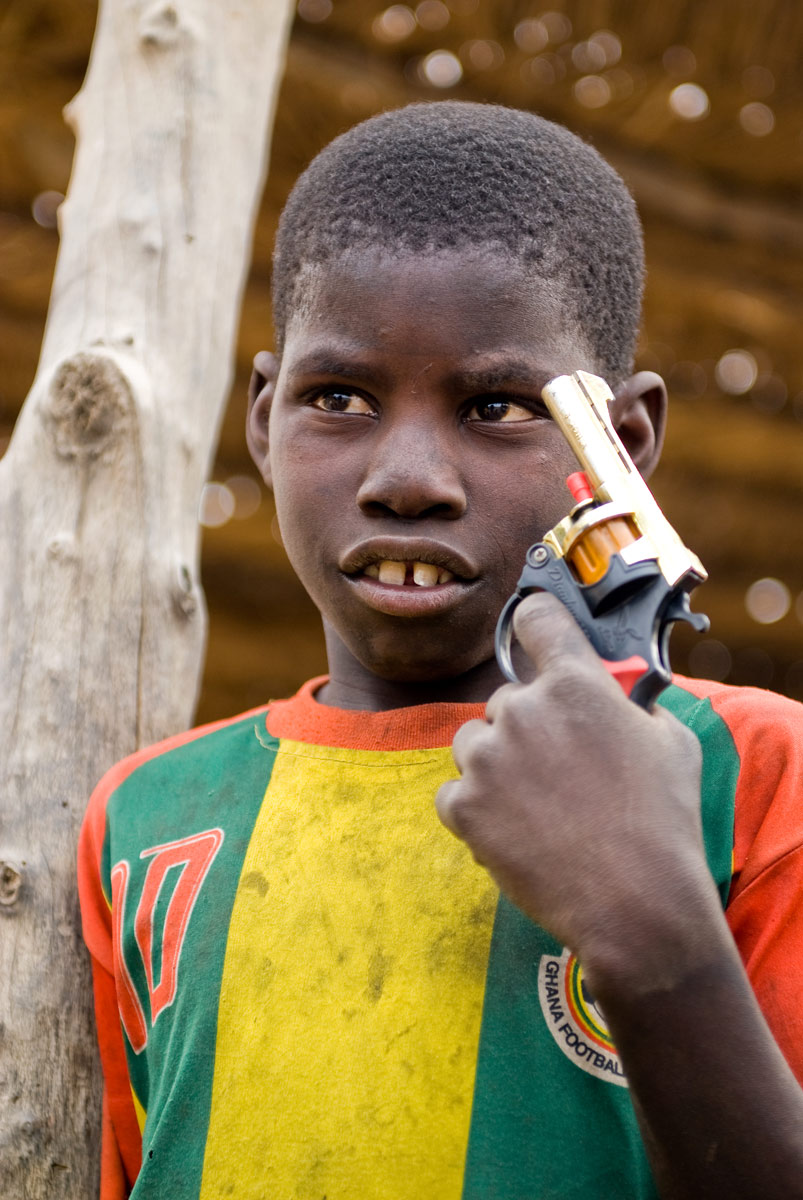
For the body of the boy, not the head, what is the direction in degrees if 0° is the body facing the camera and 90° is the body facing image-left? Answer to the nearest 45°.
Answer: approximately 0°

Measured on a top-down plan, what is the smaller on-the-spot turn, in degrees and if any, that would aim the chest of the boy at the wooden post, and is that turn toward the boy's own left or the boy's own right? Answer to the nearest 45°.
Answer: approximately 135° to the boy's own right
